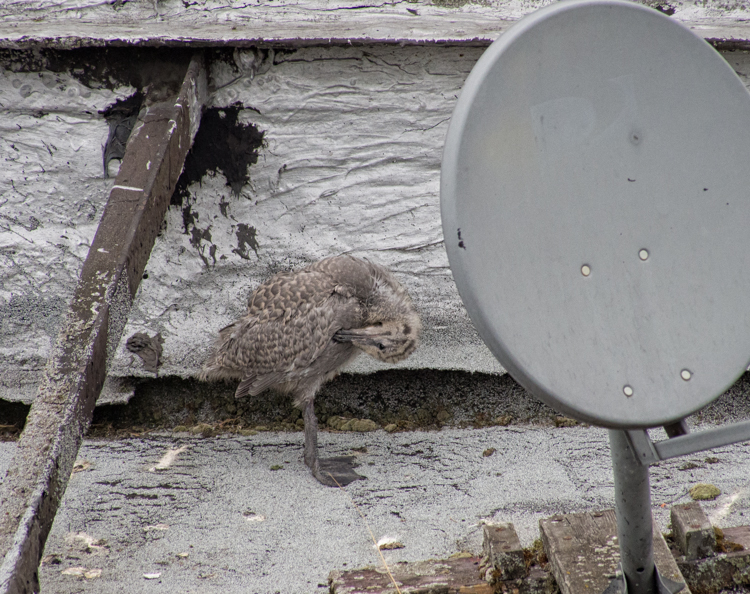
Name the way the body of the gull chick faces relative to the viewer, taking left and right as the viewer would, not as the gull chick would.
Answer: facing to the right of the viewer

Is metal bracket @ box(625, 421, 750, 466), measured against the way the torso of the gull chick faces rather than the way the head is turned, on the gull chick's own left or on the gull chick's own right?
on the gull chick's own right

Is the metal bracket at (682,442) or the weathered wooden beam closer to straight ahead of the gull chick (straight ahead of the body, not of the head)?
the metal bracket
